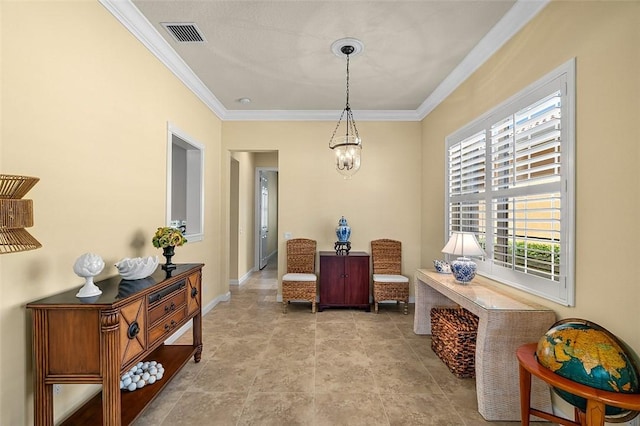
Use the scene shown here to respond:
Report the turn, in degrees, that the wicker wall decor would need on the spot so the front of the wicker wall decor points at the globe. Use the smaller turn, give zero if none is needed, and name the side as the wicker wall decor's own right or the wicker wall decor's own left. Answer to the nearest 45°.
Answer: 0° — it already faces it

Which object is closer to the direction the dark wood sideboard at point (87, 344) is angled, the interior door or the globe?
the globe

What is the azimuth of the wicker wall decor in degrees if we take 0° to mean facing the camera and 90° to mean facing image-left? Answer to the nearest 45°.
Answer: approximately 315°

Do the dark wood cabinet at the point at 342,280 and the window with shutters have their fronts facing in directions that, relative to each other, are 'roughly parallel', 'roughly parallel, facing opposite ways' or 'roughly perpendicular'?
roughly perpendicular

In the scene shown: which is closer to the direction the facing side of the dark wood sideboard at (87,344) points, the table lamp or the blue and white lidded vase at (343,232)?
the table lamp

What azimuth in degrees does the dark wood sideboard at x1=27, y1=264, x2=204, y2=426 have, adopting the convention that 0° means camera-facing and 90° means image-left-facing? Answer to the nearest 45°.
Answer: approximately 315°

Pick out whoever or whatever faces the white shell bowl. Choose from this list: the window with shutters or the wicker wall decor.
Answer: the window with shutters

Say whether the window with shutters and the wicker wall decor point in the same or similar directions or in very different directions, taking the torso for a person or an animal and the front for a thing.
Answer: very different directions

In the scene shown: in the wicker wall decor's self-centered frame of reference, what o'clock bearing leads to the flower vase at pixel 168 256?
The flower vase is roughly at 9 o'clock from the wicker wall decor.

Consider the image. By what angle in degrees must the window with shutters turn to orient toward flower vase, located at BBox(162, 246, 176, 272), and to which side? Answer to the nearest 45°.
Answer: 0° — it already faces it

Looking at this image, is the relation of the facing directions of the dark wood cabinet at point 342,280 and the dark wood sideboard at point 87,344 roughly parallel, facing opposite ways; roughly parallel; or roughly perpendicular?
roughly perpendicular

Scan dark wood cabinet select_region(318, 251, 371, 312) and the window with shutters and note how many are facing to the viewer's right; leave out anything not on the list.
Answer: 0
